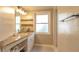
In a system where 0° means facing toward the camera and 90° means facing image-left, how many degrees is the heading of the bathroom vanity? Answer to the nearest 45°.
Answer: approximately 315°

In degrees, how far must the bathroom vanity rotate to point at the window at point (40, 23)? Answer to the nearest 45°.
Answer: approximately 90° to its left
